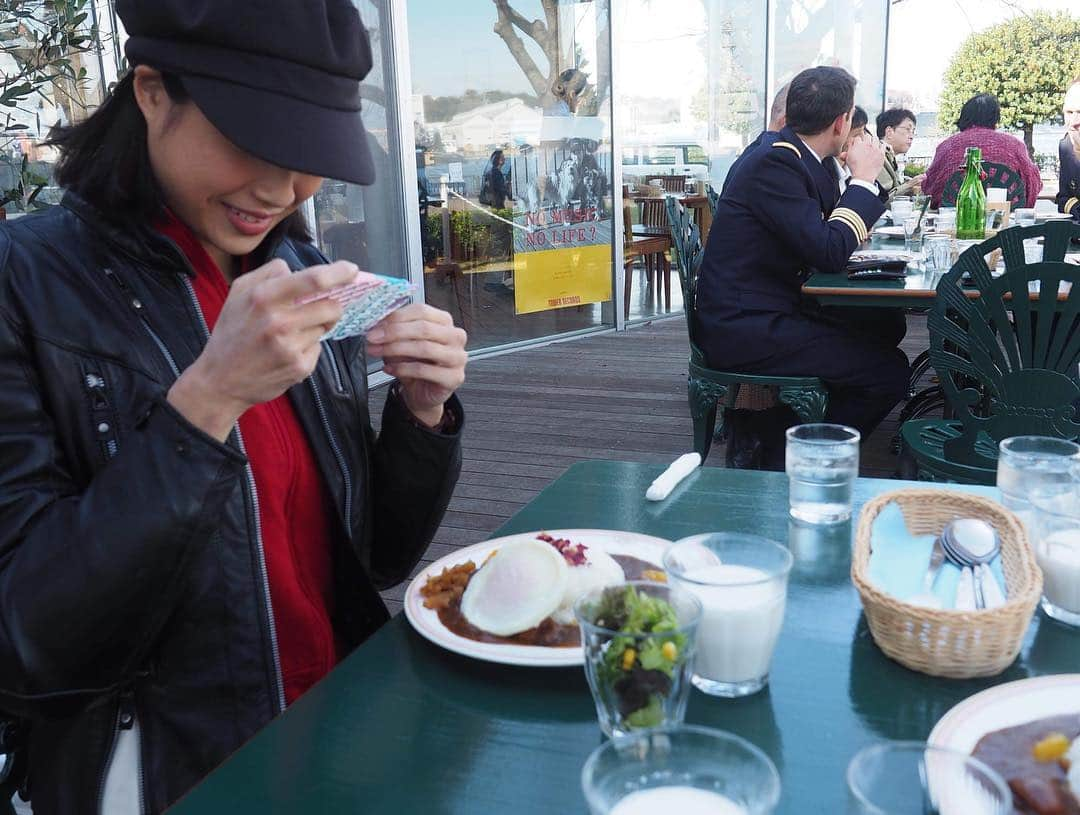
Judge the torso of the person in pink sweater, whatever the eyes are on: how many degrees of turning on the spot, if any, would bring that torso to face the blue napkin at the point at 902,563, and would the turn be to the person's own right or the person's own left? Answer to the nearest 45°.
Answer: approximately 180°

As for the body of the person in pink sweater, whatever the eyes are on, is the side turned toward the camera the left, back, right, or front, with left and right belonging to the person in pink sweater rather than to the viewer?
back

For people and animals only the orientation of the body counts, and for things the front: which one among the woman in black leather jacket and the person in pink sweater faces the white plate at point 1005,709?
the woman in black leather jacket

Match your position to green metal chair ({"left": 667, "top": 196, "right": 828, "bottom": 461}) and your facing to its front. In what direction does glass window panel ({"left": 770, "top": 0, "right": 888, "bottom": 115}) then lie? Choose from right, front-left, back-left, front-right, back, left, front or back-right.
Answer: left

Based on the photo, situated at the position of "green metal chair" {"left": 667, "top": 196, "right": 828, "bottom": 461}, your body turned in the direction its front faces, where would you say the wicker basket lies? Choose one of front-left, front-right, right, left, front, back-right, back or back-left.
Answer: right

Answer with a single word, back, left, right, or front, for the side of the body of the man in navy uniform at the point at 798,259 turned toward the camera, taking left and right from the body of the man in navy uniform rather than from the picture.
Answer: right

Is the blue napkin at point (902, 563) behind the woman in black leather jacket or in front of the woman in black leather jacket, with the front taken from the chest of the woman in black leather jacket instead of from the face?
in front

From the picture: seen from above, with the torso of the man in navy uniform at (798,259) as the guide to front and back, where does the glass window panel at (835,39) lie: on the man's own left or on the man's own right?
on the man's own left

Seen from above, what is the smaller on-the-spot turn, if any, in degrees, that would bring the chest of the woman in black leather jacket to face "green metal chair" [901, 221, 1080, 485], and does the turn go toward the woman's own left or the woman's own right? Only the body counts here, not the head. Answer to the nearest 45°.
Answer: approximately 45° to the woman's own left

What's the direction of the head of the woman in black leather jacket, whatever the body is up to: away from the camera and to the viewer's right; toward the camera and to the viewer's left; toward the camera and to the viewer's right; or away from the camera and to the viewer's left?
toward the camera and to the viewer's right

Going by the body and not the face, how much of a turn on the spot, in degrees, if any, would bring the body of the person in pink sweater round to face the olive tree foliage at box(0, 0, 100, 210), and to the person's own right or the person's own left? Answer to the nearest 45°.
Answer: approximately 135° to the person's own left

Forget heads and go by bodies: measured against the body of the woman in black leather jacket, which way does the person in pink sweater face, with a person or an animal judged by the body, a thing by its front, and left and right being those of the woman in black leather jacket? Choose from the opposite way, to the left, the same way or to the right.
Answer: to the left

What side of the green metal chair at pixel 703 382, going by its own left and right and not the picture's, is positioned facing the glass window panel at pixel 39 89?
back

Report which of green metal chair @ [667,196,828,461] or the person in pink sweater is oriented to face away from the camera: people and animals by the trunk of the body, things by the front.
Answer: the person in pink sweater

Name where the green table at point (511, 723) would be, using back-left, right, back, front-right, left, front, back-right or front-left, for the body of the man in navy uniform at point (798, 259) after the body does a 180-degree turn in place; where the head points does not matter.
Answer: left

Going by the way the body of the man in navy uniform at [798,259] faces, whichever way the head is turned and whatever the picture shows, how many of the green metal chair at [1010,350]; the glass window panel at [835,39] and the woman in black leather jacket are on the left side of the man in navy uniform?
1

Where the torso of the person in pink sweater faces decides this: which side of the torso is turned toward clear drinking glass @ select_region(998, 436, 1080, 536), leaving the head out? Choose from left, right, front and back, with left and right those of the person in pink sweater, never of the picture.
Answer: back

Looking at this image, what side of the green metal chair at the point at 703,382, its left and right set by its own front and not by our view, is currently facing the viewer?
right

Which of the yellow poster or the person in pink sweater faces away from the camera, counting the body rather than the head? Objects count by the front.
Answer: the person in pink sweater
